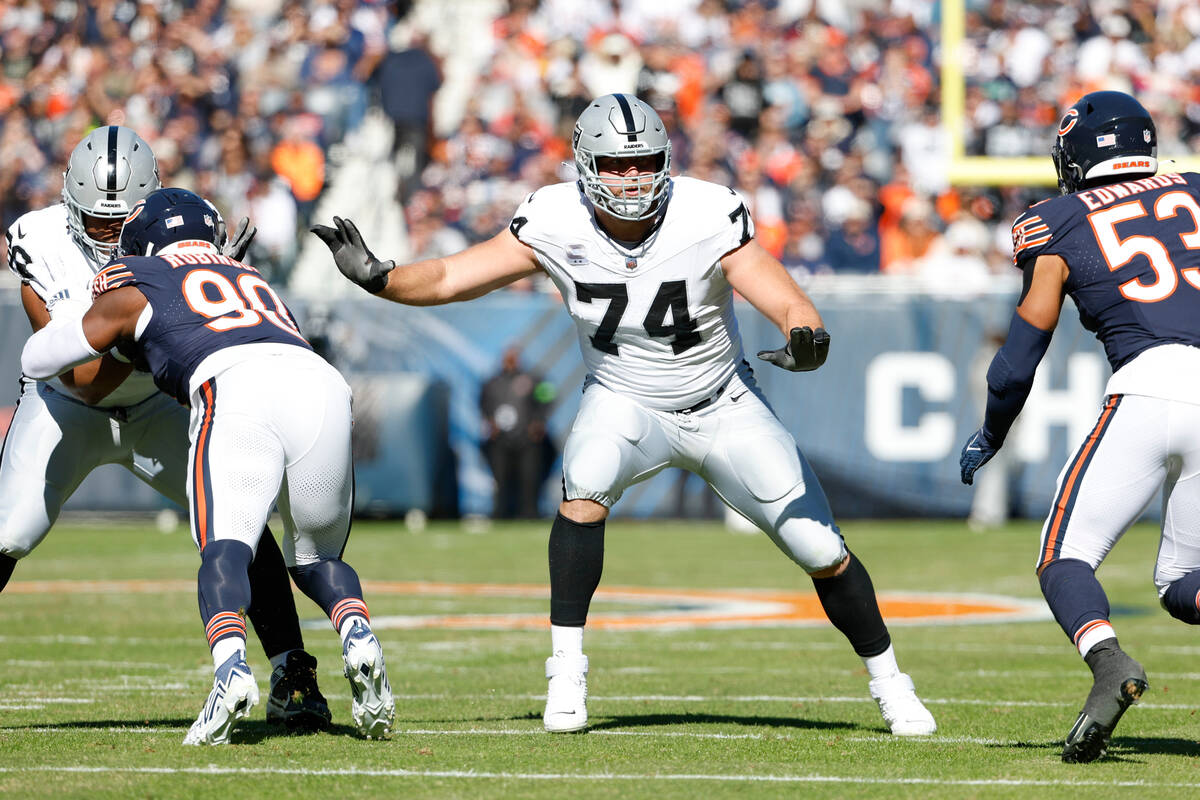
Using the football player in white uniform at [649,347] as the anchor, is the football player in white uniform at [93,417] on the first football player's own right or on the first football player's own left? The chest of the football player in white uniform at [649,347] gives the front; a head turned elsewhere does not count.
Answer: on the first football player's own right

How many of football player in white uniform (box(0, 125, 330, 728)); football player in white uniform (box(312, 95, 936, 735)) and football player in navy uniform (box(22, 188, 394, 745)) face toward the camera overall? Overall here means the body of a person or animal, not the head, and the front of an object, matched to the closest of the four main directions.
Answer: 2

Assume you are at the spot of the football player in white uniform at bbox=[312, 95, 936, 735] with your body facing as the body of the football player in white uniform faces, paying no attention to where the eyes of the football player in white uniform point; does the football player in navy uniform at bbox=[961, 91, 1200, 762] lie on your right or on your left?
on your left

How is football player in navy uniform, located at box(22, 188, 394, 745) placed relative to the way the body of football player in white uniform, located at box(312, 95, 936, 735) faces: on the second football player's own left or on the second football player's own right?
on the second football player's own right

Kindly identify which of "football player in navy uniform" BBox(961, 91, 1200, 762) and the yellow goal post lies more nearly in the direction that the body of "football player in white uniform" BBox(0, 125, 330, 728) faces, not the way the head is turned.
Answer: the football player in navy uniform

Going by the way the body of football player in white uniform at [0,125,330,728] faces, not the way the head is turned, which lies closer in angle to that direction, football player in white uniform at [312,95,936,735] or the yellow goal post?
the football player in white uniform

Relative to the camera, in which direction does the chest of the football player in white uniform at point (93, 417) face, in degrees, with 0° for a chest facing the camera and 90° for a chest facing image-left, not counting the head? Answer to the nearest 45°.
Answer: approximately 0°

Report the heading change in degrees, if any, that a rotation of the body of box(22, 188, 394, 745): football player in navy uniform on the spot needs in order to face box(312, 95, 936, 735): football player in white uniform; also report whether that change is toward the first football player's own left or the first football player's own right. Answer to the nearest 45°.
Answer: approximately 135° to the first football player's own right

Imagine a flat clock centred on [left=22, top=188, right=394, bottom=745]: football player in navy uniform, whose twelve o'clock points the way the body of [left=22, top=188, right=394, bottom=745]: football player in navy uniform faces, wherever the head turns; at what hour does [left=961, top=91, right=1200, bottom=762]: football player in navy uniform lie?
[left=961, top=91, right=1200, bottom=762]: football player in navy uniform is roughly at 5 o'clock from [left=22, top=188, right=394, bottom=745]: football player in navy uniform.

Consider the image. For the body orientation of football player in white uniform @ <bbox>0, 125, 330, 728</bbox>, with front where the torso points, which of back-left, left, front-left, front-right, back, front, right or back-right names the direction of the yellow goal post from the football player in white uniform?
back-left

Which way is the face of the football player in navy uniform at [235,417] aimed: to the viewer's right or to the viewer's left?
to the viewer's left

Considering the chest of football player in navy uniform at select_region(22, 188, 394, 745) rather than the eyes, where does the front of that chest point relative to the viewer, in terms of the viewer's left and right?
facing away from the viewer and to the left of the viewer

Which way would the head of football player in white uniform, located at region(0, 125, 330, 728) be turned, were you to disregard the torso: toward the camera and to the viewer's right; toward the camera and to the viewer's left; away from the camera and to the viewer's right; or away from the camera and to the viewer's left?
toward the camera and to the viewer's right

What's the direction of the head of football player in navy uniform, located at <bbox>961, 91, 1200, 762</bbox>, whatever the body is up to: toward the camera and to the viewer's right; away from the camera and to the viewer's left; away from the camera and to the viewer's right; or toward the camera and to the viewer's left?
away from the camera and to the viewer's left

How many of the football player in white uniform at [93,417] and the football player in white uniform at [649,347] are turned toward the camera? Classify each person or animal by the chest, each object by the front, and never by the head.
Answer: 2
